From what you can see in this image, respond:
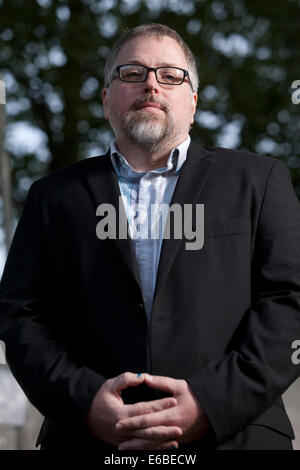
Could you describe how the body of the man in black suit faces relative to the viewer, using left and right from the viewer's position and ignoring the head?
facing the viewer

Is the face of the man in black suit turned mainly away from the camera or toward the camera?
toward the camera

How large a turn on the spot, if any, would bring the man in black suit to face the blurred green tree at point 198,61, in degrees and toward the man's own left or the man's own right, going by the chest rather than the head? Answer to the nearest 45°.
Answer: approximately 180°
